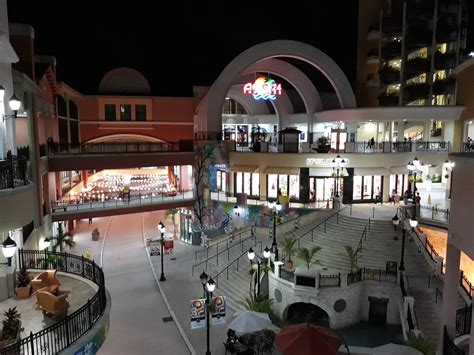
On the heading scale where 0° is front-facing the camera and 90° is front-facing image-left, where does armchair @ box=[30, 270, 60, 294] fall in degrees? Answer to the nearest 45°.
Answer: approximately 45°

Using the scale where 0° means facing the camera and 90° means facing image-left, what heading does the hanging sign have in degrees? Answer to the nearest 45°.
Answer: approximately 0°

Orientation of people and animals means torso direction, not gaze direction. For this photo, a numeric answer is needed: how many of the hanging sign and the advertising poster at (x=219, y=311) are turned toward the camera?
2

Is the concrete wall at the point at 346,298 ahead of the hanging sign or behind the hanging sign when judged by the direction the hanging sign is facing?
ahead

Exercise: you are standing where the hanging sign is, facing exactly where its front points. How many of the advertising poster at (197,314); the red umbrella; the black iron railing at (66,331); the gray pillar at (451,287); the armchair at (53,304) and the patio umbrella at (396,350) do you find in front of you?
6

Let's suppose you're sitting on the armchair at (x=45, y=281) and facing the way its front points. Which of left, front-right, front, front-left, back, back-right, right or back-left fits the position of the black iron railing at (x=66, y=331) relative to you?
front-left

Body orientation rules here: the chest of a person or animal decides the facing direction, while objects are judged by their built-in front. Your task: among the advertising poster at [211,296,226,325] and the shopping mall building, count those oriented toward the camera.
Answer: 2

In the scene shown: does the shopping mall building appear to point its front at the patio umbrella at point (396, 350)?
yes

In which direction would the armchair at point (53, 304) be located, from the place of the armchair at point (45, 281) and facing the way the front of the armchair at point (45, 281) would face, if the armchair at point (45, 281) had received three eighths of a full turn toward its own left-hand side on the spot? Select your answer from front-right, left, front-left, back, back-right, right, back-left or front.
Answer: right

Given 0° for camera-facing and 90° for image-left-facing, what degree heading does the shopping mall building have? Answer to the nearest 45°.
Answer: approximately 0°

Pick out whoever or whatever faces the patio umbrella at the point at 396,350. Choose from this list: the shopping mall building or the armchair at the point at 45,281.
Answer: the shopping mall building

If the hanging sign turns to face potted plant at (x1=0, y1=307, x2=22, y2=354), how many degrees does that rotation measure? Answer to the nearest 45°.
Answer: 0° — it already faces it

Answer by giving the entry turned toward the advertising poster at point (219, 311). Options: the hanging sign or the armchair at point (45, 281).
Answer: the hanging sign

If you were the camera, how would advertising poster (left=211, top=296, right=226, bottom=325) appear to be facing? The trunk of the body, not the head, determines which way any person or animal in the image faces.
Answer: facing the viewer
